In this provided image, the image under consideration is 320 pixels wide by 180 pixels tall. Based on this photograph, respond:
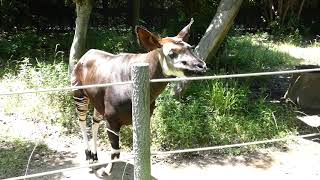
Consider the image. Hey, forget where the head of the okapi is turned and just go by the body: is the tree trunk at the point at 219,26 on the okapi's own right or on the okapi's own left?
on the okapi's own left

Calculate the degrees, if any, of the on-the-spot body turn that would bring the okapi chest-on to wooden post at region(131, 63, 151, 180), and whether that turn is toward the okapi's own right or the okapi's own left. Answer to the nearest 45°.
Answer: approximately 45° to the okapi's own right

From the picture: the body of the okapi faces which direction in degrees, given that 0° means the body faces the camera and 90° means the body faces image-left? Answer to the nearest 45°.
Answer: approximately 315°

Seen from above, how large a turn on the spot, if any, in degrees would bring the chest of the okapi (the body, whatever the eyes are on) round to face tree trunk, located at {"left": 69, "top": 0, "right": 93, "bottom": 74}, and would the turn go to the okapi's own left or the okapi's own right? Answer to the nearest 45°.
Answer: approximately 135° to the okapi's own left

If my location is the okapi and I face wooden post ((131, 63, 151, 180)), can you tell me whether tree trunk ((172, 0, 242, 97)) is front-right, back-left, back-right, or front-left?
back-left
